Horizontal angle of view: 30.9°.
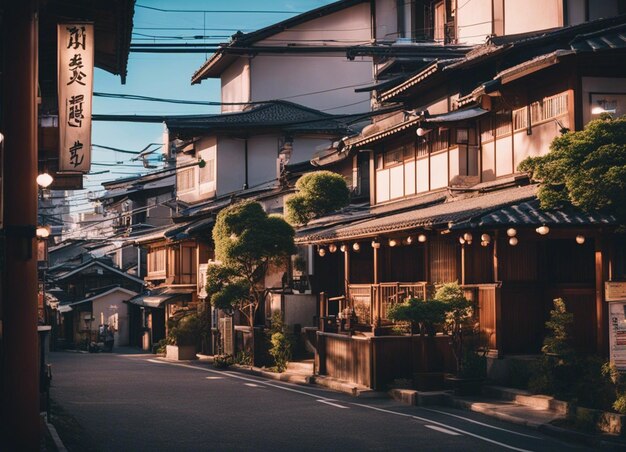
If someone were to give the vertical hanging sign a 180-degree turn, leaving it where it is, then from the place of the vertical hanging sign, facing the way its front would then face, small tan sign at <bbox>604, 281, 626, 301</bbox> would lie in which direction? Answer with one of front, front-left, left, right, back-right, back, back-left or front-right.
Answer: right

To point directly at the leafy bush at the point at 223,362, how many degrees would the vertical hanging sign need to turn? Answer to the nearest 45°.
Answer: approximately 180°

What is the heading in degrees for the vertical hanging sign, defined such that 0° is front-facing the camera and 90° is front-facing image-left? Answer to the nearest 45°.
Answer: approximately 0°

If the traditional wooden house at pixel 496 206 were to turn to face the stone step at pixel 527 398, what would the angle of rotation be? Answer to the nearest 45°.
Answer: approximately 45° to its left

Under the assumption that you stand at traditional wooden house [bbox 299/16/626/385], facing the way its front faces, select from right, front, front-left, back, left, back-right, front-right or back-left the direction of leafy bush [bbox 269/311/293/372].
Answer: right

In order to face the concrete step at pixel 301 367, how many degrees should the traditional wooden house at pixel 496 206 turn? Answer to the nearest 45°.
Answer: approximately 90° to its right

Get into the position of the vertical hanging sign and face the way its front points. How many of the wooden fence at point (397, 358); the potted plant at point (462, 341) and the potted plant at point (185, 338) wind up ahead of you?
0

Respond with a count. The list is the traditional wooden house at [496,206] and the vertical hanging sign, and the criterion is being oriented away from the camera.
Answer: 0

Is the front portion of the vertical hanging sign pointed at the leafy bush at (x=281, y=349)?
no

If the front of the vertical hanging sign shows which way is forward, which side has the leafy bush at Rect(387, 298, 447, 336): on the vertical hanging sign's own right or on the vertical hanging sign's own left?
on the vertical hanging sign's own left

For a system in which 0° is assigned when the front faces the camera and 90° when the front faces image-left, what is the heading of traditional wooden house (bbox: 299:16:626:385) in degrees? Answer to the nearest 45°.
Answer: approximately 45°

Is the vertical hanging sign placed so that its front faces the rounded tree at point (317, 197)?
no

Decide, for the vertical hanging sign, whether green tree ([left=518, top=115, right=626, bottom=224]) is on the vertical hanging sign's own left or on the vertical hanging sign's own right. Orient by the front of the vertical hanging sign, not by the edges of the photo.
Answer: on the vertical hanging sign's own left

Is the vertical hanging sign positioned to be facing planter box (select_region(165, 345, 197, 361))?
no

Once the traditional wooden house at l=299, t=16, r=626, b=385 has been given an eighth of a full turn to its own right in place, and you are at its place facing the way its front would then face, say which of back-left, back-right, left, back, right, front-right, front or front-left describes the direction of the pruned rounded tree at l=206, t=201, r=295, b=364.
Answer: front-right
